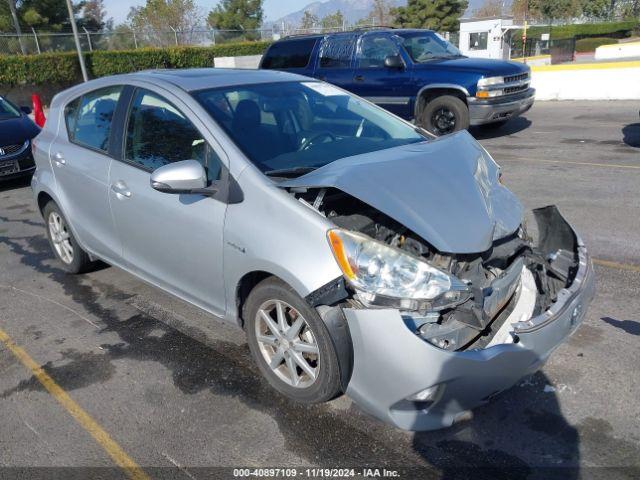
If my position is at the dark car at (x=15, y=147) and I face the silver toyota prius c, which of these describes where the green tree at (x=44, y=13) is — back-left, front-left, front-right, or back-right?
back-left

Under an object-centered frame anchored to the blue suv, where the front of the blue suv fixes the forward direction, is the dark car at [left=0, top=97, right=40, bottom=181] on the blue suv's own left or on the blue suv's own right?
on the blue suv's own right

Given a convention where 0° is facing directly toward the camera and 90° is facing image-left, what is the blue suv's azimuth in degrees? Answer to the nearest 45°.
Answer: approximately 315°

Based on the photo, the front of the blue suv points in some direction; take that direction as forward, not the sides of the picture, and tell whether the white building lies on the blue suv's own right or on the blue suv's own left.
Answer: on the blue suv's own left

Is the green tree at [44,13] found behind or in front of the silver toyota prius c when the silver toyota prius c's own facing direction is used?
behind

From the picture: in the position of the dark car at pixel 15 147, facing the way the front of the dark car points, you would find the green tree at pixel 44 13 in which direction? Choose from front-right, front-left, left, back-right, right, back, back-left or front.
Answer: back-left

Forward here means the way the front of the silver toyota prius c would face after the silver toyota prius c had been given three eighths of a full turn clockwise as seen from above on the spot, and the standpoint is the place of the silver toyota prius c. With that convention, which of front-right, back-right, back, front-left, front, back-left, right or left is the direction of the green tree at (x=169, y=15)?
right

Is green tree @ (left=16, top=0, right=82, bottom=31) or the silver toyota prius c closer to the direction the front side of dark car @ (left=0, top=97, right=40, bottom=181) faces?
the silver toyota prius c

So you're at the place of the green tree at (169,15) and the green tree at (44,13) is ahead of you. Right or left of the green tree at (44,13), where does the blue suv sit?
left

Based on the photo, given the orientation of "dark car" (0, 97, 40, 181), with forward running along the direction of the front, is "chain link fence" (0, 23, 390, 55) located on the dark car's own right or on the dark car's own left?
on the dark car's own left
